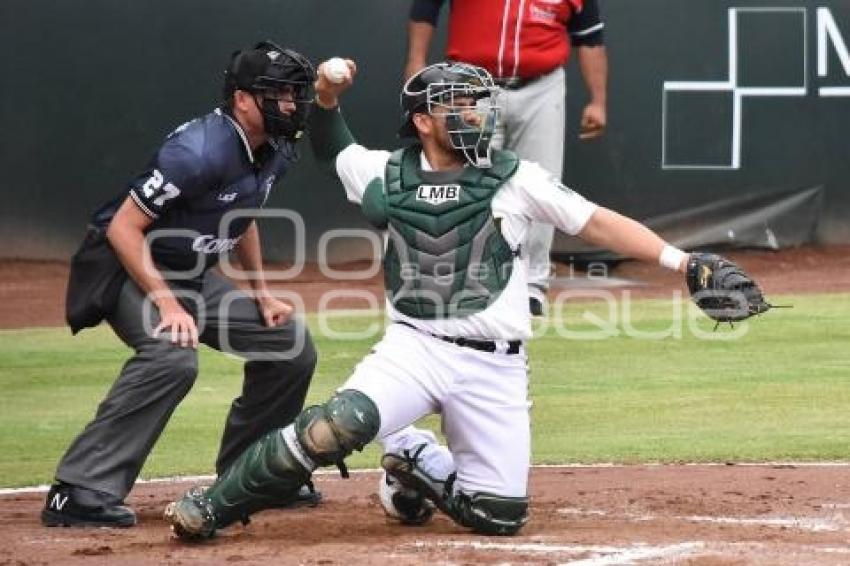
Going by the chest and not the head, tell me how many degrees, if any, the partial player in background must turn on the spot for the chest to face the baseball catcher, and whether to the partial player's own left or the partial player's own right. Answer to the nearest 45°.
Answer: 0° — they already face them

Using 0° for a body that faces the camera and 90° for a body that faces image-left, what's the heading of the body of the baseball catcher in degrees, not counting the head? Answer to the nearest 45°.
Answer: approximately 0°

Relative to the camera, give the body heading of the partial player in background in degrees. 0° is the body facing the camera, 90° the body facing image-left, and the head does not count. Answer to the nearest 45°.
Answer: approximately 0°

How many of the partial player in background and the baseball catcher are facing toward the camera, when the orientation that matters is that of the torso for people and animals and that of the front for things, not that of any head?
2

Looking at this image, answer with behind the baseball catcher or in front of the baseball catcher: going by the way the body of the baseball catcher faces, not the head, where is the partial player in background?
behind
